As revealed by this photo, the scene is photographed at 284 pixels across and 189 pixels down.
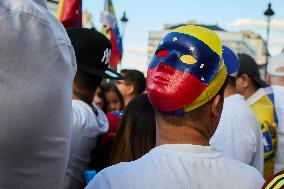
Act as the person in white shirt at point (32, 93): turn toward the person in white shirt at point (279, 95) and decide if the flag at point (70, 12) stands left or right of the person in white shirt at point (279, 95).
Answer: left

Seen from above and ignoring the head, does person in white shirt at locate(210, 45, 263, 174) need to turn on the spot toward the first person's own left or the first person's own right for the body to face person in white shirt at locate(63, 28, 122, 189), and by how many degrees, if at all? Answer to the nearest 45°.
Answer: approximately 135° to the first person's own left

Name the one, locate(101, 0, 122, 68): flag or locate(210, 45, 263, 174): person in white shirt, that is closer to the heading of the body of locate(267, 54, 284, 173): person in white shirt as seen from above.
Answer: the flag

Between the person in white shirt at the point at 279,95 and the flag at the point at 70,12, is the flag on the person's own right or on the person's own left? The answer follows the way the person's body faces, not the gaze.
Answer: on the person's own left

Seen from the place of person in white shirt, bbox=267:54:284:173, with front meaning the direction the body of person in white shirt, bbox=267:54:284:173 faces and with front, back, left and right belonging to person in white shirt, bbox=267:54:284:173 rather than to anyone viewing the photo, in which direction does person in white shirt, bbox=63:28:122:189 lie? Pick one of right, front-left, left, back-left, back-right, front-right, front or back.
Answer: back-left

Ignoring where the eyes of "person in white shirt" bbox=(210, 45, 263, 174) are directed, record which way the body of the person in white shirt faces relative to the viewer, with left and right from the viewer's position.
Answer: facing away from the viewer

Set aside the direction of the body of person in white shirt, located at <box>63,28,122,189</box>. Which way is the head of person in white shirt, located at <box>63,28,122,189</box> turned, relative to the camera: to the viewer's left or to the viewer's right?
to the viewer's right

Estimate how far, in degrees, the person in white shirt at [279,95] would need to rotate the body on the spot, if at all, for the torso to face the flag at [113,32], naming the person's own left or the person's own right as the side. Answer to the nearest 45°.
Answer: approximately 45° to the person's own left

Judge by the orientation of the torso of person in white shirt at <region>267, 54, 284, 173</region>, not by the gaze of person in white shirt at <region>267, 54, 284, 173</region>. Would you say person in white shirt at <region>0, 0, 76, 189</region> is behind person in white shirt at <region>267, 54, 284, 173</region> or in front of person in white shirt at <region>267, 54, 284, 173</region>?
behind

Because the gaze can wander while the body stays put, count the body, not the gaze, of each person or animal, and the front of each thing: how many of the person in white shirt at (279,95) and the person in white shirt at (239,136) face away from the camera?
2

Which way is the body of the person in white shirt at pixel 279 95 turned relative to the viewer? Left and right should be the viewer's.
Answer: facing away from the viewer
